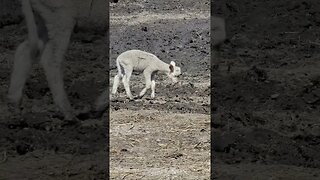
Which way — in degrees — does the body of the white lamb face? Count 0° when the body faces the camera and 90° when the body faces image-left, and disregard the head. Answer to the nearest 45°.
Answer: approximately 270°
